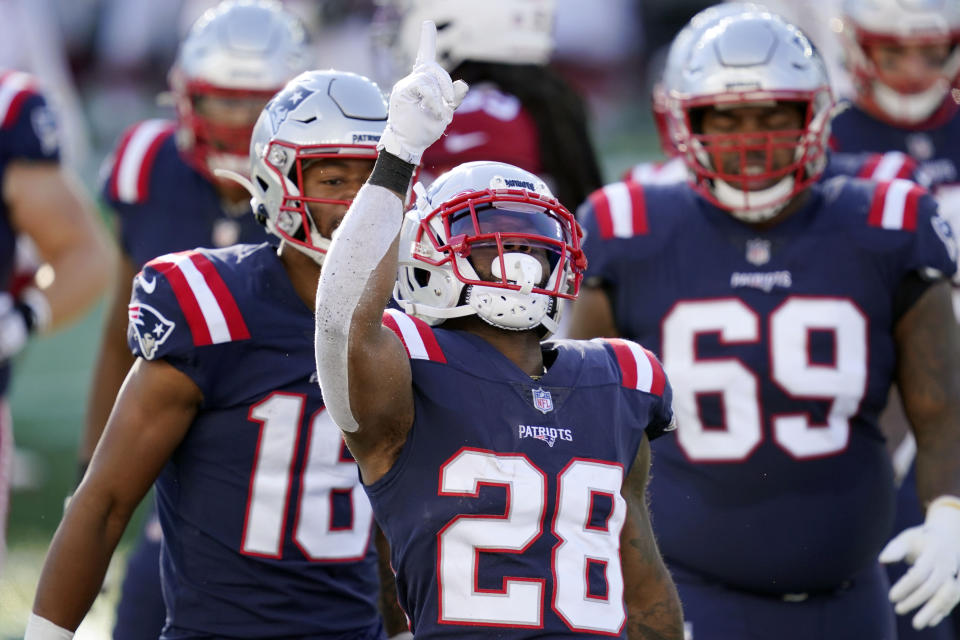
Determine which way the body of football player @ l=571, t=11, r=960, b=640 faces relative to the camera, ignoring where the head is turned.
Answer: toward the camera

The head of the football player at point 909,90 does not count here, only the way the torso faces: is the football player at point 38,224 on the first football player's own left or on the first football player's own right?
on the first football player's own right

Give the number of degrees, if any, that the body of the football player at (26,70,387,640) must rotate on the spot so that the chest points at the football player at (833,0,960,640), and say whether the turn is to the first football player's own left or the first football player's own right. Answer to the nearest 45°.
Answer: approximately 90° to the first football player's own left

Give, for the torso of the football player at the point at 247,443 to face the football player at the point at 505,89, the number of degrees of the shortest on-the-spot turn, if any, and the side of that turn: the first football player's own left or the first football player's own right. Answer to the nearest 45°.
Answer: approximately 90° to the first football player's own left

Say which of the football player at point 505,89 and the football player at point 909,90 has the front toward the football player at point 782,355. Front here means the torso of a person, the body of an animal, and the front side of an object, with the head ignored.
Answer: the football player at point 909,90

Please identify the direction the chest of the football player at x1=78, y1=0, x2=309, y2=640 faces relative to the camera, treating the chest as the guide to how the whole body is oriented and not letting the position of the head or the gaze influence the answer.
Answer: toward the camera

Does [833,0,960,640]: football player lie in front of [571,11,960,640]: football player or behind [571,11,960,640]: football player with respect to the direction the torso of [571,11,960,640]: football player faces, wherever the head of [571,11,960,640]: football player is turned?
behind

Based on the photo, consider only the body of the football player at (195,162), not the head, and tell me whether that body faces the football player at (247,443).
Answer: yes
